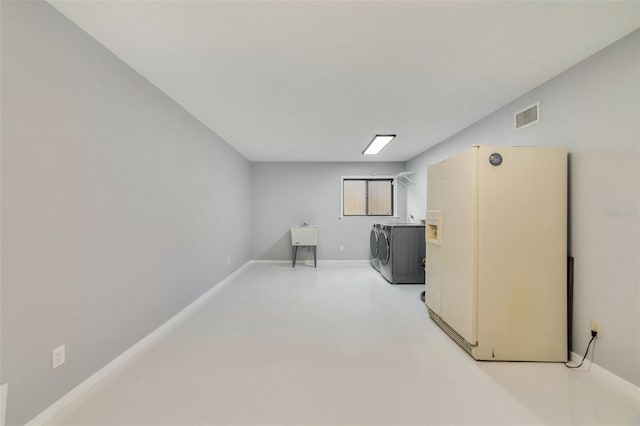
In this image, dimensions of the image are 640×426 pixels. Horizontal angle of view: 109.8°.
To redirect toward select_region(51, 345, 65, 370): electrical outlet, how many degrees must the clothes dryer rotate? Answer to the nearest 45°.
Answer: approximately 45° to its left

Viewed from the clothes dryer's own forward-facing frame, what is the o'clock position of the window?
The window is roughly at 2 o'clock from the clothes dryer.

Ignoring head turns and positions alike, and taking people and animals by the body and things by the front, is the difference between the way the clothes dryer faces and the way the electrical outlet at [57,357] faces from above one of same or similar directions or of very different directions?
very different directions

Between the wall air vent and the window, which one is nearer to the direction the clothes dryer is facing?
the window

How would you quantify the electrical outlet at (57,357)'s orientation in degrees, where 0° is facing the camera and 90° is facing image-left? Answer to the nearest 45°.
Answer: approximately 315°

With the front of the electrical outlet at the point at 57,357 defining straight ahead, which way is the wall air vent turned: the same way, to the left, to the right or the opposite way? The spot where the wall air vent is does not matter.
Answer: the opposite way

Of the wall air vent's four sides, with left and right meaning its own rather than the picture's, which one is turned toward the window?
right

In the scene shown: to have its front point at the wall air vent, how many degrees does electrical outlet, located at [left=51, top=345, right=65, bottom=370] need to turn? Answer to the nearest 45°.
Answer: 0° — it already faces it

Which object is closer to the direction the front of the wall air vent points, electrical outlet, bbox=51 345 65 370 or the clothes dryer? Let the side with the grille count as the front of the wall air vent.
the electrical outlet

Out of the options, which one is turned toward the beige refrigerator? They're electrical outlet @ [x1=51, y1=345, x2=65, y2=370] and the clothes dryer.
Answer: the electrical outlet

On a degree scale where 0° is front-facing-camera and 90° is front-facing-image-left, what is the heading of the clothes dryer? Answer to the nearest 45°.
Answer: approximately 90°

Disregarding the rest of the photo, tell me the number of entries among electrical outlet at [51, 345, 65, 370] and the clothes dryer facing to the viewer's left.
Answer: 1

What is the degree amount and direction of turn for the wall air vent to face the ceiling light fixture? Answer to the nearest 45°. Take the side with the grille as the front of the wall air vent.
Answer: approximately 45° to its right
